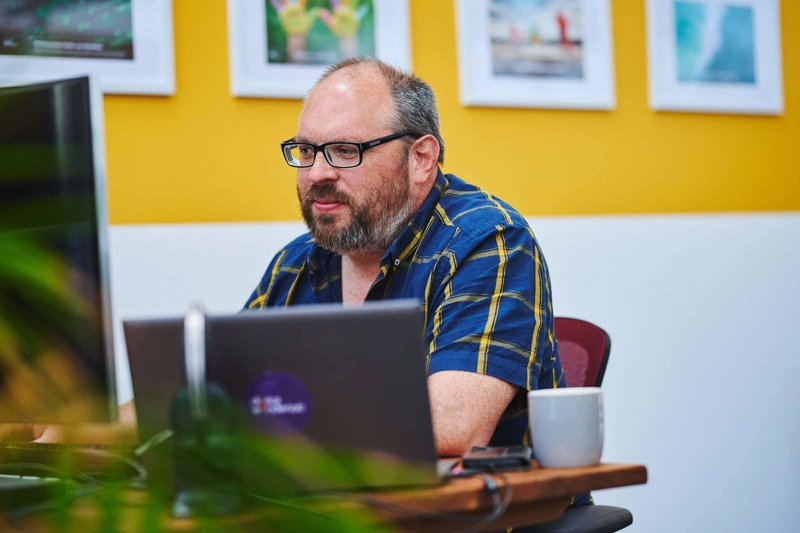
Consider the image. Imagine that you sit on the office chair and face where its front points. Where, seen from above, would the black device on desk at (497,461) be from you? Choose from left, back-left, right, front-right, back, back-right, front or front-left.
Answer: front-left

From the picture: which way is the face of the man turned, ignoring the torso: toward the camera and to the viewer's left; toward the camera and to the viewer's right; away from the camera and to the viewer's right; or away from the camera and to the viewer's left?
toward the camera and to the viewer's left

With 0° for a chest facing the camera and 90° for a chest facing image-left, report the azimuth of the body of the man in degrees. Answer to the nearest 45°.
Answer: approximately 45°

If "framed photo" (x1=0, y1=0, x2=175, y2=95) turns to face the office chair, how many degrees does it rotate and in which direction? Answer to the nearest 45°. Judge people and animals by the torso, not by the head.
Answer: approximately 45° to its left

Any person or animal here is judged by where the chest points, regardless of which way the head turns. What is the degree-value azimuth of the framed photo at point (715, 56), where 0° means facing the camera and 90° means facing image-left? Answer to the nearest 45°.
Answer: approximately 0°

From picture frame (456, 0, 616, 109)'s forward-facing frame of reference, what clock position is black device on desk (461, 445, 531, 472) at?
The black device on desk is roughly at 12 o'clock from the picture frame.

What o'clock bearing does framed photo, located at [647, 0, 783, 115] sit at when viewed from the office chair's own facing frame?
The framed photo is roughly at 5 o'clock from the office chair.

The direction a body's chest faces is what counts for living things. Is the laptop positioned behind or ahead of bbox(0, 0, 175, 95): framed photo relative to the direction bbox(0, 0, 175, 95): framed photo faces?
ahead

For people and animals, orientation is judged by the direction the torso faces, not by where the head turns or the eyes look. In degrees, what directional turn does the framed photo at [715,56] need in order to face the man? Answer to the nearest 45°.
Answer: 0° — it already faces them

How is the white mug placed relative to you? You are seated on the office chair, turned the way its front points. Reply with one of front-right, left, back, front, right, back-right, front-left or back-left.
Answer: front-left

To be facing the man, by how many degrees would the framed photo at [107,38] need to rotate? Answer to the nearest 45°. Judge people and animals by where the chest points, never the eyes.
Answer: approximately 45° to its left

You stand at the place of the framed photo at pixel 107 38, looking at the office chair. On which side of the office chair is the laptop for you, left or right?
right
